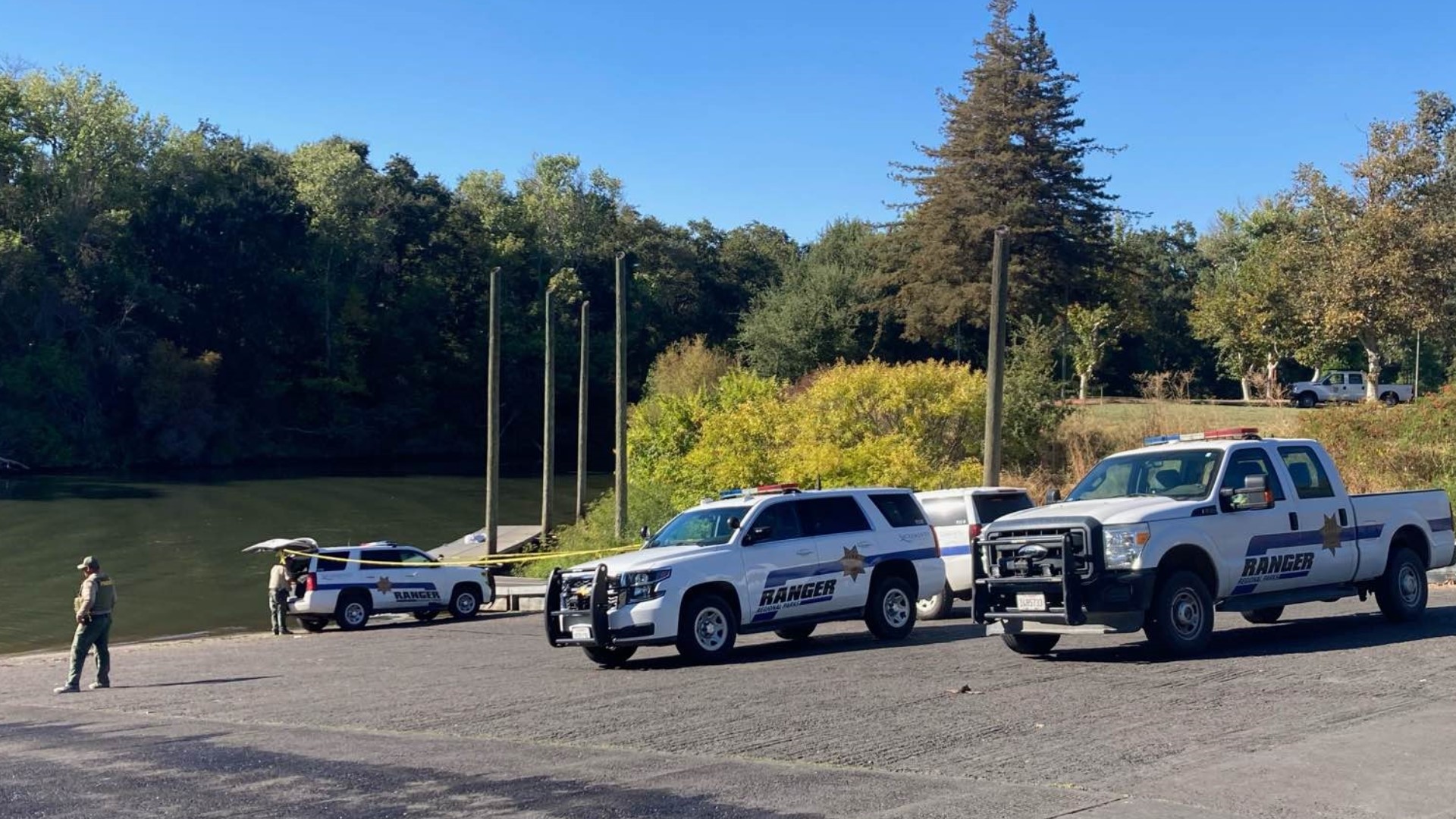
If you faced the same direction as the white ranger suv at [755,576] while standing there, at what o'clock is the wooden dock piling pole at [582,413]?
The wooden dock piling pole is roughly at 4 o'clock from the white ranger suv.

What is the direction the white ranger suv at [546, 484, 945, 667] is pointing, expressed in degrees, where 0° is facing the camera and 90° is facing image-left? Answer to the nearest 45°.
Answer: approximately 45°

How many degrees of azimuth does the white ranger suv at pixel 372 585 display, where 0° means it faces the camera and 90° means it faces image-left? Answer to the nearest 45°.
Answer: approximately 225°

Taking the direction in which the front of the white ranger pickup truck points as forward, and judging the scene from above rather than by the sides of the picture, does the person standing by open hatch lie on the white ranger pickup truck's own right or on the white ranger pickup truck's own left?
on the white ranger pickup truck's own right

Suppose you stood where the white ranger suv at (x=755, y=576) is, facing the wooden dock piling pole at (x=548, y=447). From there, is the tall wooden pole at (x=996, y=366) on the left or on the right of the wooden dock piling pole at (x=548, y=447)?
right

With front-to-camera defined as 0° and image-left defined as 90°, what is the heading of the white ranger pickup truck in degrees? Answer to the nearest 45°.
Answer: approximately 45°

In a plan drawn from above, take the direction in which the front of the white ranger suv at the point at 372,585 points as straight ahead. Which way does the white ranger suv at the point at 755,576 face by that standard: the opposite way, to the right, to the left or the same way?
the opposite way

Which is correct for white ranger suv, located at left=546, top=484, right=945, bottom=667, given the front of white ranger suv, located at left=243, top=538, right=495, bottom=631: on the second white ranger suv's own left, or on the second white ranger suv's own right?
on the second white ranger suv's own right

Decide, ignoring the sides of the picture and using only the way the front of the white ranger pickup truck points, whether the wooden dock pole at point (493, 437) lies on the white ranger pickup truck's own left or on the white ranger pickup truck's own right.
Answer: on the white ranger pickup truck's own right

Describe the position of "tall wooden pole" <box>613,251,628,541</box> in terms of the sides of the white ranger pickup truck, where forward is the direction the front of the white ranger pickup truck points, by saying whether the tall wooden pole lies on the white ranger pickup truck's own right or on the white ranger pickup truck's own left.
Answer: on the white ranger pickup truck's own right

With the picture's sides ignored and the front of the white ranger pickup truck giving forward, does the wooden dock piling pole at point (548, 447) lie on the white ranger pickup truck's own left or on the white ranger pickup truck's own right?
on the white ranger pickup truck's own right

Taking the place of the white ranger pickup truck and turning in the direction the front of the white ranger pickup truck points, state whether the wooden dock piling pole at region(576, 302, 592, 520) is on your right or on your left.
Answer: on your right
